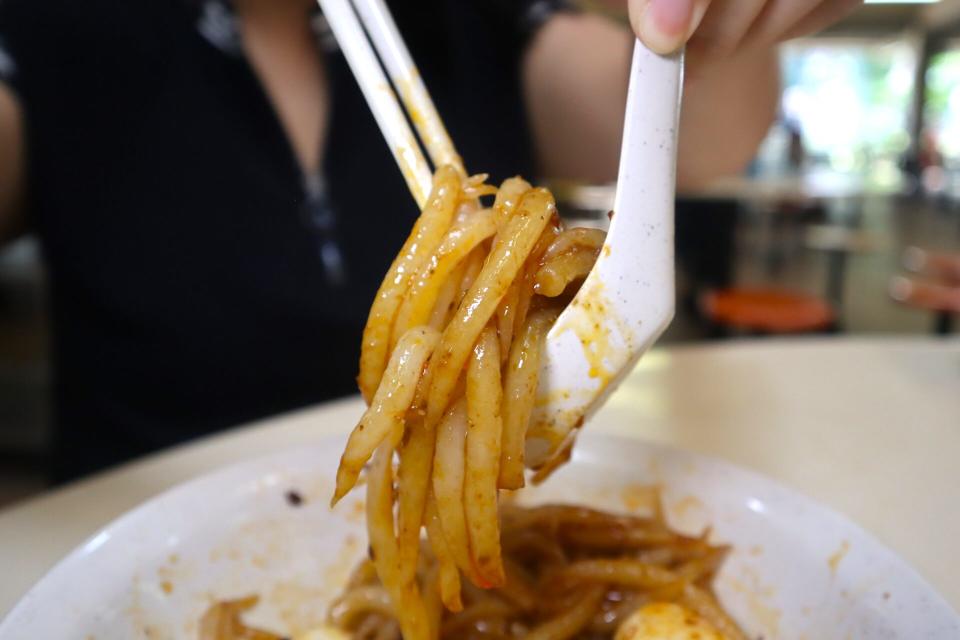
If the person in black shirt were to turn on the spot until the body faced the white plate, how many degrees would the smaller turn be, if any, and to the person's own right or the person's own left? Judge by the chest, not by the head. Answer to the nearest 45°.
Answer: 0° — they already face it

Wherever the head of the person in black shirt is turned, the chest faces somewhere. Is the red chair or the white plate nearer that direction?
the white plate

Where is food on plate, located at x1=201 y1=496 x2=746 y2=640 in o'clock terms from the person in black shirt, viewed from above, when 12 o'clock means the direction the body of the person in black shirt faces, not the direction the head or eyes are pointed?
The food on plate is roughly at 11 o'clock from the person in black shirt.

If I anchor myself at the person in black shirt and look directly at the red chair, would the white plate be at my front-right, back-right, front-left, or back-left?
back-right

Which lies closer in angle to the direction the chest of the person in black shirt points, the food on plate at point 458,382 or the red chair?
the food on plate

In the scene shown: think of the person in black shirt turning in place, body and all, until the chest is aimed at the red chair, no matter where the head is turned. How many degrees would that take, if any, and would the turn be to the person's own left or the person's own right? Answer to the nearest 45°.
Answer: approximately 135° to the person's own left

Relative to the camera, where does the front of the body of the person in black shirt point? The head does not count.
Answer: toward the camera

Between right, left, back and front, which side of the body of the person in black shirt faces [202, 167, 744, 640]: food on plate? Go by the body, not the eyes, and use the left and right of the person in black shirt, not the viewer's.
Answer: front

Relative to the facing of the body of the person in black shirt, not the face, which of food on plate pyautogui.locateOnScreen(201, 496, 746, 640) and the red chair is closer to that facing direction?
the food on plate
